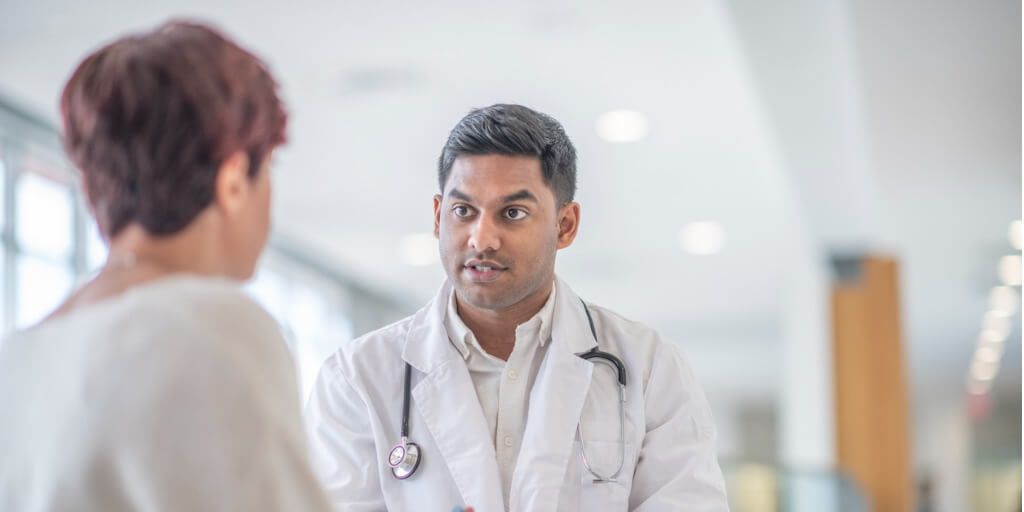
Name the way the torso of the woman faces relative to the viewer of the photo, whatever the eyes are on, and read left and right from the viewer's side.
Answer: facing away from the viewer and to the right of the viewer

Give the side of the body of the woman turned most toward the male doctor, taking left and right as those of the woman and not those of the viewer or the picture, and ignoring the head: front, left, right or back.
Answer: front

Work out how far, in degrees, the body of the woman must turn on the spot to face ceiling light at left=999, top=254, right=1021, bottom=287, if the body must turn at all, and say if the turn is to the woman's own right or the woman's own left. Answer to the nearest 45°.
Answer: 0° — they already face it

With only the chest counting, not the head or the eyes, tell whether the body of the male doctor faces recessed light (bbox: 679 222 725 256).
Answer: no

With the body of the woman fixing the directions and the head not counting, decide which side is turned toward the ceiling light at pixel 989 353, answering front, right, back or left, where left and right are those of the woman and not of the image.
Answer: front

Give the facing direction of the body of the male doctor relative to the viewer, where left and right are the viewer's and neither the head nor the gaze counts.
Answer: facing the viewer

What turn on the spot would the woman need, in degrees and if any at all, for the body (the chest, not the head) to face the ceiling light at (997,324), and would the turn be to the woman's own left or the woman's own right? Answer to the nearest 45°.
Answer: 0° — they already face it

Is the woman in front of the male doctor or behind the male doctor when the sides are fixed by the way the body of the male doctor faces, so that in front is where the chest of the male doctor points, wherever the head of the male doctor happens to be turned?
in front

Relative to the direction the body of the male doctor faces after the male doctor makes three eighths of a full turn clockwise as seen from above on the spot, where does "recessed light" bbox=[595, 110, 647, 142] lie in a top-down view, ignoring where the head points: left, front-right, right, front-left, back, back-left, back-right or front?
front-right

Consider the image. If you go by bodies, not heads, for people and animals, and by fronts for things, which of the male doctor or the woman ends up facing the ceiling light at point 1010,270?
the woman

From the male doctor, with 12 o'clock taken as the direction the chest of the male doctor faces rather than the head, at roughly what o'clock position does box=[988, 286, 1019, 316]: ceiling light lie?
The ceiling light is roughly at 7 o'clock from the male doctor.

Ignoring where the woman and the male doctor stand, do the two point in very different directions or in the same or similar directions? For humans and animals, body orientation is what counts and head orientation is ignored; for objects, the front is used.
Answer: very different directions

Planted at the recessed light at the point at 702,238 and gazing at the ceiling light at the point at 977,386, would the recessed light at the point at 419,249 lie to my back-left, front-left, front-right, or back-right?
back-left

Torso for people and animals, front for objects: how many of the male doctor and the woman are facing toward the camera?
1

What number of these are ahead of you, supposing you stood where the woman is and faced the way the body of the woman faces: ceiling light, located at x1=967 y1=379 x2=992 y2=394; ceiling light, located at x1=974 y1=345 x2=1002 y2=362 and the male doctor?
3

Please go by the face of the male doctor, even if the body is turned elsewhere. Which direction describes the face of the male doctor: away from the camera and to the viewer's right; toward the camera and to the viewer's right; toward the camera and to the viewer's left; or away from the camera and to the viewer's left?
toward the camera and to the viewer's left

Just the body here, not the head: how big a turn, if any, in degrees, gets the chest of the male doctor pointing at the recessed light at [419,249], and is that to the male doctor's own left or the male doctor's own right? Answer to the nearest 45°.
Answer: approximately 180°

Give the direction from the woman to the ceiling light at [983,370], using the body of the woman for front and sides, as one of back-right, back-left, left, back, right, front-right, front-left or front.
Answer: front

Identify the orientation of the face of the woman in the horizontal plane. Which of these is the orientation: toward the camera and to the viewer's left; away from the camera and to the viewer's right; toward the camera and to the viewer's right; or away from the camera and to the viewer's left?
away from the camera and to the viewer's right
